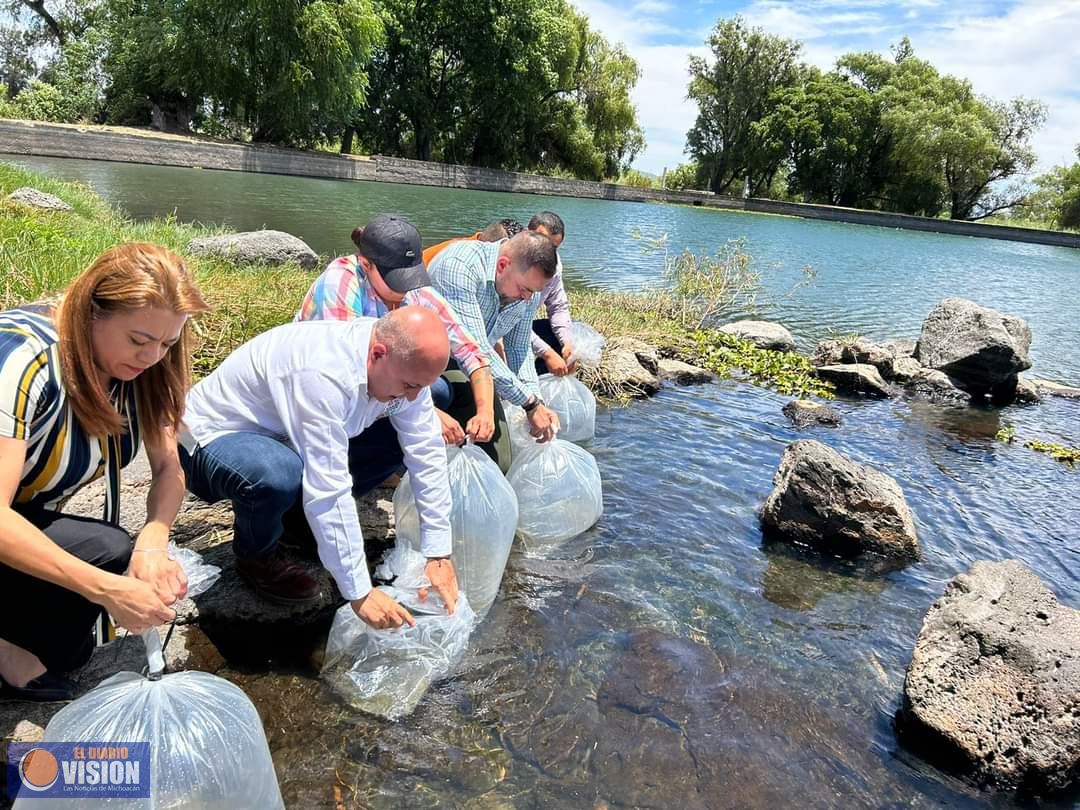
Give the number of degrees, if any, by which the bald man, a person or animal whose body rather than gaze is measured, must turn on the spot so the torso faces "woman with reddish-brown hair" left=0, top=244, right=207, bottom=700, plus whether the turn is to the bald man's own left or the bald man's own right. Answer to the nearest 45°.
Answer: approximately 90° to the bald man's own right

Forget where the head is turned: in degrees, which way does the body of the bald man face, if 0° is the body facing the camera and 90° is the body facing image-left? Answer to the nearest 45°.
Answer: approximately 315°

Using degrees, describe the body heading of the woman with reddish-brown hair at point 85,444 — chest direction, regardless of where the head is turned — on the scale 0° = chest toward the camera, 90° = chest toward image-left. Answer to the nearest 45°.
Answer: approximately 315°

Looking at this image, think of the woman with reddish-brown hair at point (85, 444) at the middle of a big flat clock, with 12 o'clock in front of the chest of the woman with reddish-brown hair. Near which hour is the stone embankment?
The stone embankment is roughly at 8 o'clock from the woman with reddish-brown hair.
